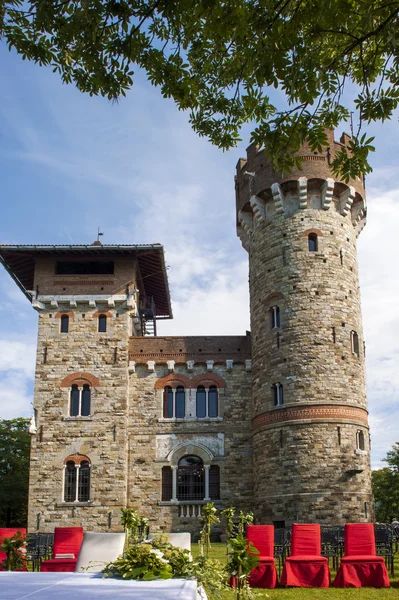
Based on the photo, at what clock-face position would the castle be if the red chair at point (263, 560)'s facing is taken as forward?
The castle is roughly at 6 o'clock from the red chair.

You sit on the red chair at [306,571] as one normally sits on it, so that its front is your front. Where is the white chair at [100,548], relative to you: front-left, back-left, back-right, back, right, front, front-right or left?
front-right

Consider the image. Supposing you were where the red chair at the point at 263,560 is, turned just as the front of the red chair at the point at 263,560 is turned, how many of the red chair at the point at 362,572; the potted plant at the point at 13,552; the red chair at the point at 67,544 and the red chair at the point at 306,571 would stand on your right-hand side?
2

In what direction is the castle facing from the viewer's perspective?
toward the camera

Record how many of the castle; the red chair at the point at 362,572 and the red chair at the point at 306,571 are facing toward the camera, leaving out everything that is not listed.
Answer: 3

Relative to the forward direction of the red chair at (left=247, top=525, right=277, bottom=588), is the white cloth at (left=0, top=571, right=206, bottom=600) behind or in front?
in front

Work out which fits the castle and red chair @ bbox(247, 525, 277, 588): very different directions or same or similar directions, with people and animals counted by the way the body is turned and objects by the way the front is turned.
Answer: same or similar directions

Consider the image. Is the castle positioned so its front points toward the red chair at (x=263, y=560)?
yes

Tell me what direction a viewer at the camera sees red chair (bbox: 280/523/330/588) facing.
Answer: facing the viewer
